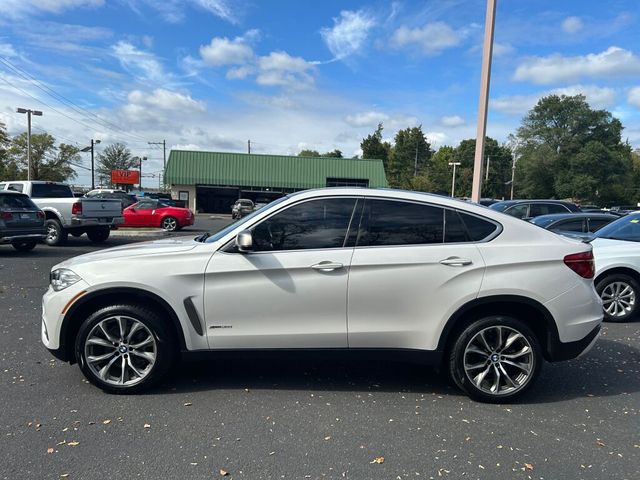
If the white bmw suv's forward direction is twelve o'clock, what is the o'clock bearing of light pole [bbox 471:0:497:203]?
The light pole is roughly at 4 o'clock from the white bmw suv.

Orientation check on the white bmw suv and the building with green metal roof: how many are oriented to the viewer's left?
1

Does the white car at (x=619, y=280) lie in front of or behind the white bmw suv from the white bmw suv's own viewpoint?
behind

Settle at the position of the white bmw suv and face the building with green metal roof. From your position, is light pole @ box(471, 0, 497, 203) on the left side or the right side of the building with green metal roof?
right

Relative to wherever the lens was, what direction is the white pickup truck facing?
facing away from the viewer and to the left of the viewer

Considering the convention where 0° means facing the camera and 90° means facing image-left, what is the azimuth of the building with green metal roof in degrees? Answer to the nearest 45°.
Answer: approximately 0°

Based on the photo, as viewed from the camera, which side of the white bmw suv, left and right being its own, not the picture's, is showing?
left

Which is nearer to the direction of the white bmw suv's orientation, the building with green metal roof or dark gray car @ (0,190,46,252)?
the dark gray car

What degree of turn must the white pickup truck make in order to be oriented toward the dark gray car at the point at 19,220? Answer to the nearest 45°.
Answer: approximately 90° to its left

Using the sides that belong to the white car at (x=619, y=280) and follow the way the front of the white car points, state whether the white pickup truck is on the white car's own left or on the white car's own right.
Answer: on the white car's own right

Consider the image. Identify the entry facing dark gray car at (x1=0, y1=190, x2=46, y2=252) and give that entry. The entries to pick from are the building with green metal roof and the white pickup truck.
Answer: the building with green metal roof
